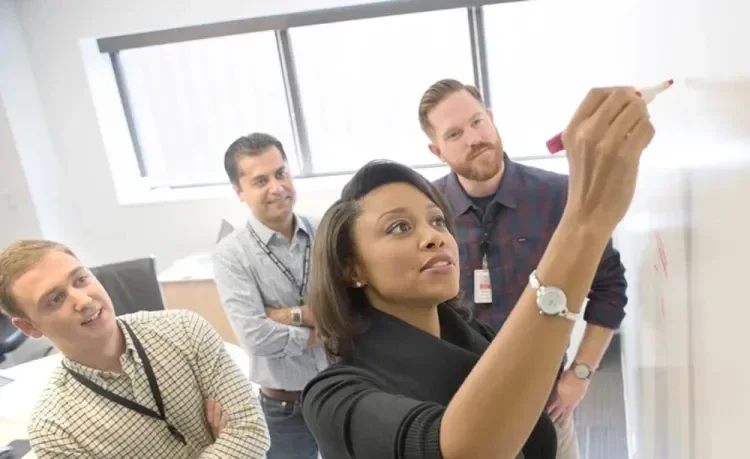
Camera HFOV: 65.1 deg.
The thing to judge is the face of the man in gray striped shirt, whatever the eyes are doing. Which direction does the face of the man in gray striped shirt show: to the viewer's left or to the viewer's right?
to the viewer's right

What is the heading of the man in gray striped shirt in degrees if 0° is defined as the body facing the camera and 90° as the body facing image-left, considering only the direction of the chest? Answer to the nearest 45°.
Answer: approximately 315°

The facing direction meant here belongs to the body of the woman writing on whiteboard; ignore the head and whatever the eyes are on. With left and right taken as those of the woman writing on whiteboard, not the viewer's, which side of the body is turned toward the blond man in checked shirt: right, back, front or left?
back

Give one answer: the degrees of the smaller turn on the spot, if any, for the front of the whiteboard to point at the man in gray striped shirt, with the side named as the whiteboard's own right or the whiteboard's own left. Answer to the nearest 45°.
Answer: approximately 90° to the whiteboard's own right

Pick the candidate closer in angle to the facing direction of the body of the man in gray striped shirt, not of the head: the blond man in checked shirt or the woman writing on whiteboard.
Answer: the woman writing on whiteboard

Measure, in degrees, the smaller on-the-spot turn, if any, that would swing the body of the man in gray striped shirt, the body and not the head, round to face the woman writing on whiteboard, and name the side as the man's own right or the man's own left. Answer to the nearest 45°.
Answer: approximately 45° to the man's own right

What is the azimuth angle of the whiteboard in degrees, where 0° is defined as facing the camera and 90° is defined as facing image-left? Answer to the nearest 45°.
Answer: approximately 45°

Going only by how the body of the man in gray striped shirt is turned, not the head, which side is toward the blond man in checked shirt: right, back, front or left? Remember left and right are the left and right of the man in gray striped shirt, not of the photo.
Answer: right

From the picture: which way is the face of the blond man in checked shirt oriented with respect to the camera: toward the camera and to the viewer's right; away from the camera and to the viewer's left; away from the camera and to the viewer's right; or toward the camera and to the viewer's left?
toward the camera and to the viewer's right
